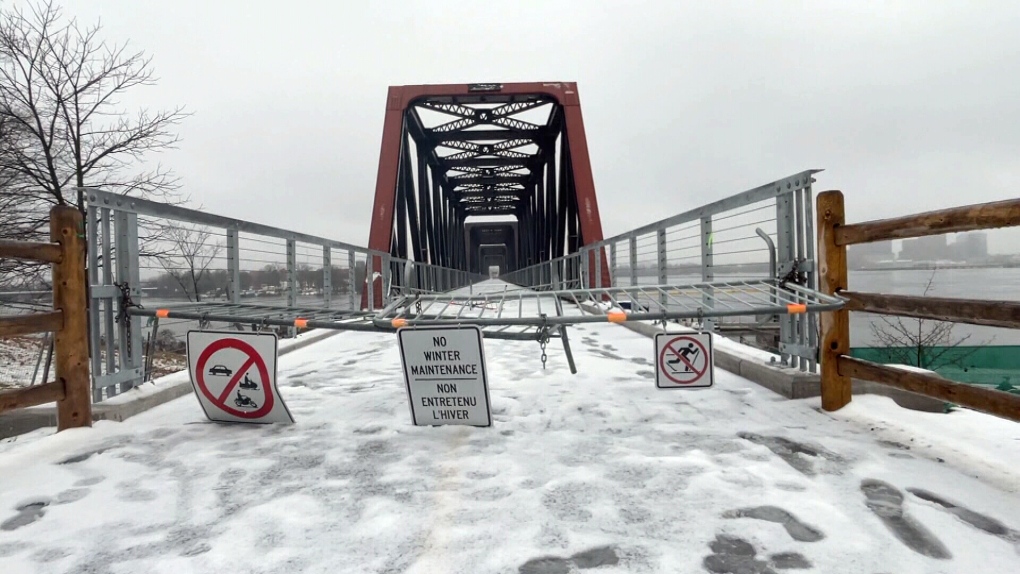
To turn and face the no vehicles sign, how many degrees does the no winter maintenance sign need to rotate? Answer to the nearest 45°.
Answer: approximately 90° to its right

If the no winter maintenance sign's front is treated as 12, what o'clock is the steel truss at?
The steel truss is roughly at 6 o'clock from the no winter maintenance sign.

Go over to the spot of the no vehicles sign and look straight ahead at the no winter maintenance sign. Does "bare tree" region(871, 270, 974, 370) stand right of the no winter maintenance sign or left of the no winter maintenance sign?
left

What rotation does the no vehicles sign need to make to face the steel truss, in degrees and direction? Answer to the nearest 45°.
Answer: approximately 135° to its left

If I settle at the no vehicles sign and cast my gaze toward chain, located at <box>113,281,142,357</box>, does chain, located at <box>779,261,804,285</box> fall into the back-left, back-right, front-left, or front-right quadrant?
back-right

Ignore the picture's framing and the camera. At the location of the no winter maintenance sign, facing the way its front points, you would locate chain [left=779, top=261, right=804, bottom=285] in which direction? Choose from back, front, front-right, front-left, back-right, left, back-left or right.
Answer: left

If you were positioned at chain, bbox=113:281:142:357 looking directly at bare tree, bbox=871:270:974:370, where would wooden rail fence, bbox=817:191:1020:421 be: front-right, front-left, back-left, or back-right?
front-right

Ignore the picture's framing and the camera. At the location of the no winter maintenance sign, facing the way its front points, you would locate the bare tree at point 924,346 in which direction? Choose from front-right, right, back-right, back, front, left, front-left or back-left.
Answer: back-left

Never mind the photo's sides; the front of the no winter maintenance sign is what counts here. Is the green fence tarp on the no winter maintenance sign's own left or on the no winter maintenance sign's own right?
on the no winter maintenance sign's own left

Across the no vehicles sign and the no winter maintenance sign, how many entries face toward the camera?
2

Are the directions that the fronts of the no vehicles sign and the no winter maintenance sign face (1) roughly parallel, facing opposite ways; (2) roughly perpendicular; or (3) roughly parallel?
roughly parallel

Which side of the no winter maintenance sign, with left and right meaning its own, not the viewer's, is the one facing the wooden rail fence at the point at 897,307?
left

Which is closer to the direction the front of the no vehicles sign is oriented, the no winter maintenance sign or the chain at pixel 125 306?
the no winter maintenance sign

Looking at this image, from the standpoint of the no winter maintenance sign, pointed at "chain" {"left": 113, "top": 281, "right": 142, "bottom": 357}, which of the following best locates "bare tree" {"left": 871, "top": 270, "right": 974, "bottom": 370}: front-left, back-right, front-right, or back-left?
back-right

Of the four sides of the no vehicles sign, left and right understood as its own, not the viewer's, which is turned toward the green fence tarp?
left

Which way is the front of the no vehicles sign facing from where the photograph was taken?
facing the viewer

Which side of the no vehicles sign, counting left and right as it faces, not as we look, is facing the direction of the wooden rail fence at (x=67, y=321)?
right

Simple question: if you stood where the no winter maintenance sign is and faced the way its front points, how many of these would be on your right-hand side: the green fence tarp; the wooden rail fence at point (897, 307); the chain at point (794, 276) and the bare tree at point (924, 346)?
0
